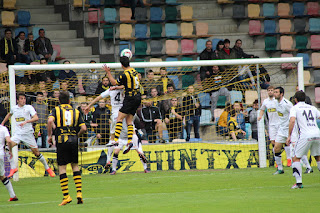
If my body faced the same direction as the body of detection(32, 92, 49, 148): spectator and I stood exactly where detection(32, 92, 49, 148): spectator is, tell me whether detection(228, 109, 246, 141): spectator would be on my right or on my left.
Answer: on my left

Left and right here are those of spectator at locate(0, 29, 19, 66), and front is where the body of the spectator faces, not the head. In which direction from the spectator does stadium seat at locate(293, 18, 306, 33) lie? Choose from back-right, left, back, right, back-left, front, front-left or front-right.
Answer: left

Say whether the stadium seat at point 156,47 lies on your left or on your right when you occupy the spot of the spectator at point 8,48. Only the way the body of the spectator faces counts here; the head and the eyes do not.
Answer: on your left

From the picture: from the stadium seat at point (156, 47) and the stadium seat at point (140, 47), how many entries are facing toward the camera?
2

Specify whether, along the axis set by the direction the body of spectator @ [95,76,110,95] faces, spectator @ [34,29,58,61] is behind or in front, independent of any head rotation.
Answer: behind

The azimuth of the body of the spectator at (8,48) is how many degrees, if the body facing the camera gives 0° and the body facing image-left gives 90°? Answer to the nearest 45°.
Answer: approximately 0°

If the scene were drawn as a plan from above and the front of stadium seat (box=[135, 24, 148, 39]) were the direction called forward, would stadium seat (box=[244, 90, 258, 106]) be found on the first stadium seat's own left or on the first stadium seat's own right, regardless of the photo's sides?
on the first stadium seat's own left

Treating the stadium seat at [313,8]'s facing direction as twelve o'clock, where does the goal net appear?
The goal net is roughly at 1 o'clock from the stadium seat.

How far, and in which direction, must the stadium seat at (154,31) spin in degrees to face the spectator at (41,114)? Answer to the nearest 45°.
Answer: approximately 45° to its right

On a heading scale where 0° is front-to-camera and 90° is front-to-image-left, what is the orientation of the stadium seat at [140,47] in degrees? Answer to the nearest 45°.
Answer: approximately 0°
